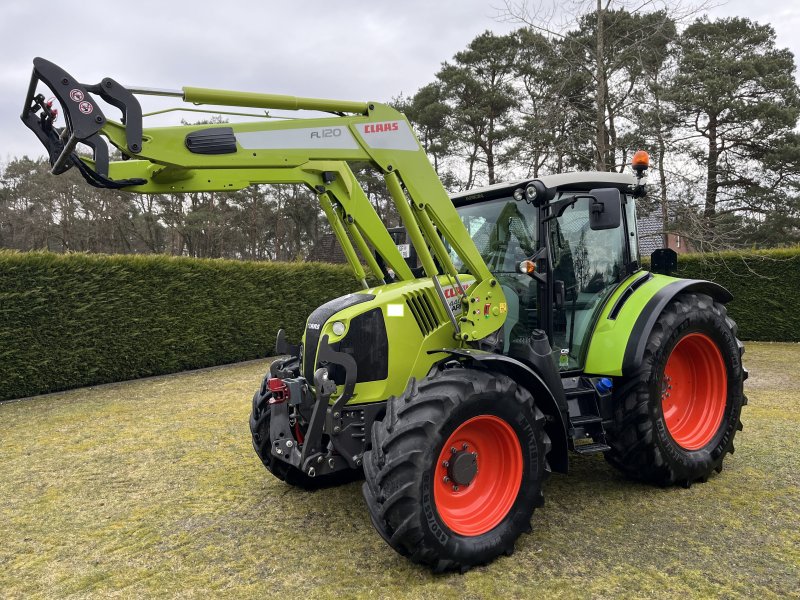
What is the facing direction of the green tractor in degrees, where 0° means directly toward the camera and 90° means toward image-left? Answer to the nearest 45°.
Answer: approximately 45°

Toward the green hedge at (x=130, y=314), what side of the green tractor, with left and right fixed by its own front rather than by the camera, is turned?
right

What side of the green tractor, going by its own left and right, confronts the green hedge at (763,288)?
back
